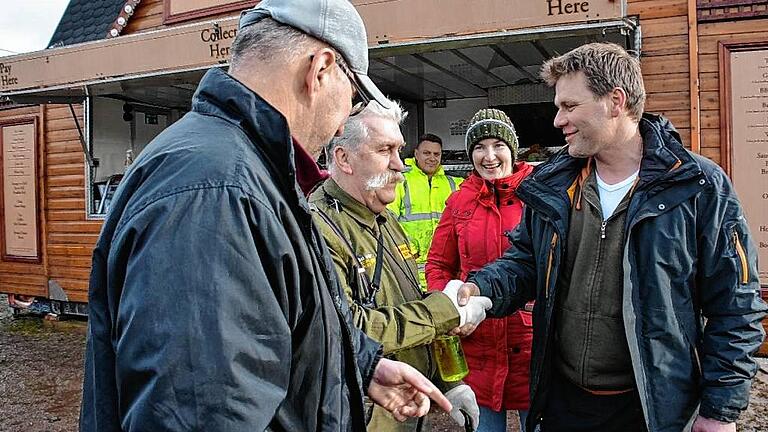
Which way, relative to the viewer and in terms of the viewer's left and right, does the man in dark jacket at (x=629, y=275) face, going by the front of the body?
facing the viewer and to the left of the viewer

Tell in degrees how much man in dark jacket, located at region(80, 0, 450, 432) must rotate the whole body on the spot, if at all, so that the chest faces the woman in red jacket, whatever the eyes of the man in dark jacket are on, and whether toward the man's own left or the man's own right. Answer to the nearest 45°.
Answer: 0° — they already face them

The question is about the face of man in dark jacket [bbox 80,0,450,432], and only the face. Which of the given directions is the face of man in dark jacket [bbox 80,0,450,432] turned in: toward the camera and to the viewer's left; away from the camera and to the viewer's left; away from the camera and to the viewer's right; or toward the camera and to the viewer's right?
away from the camera and to the viewer's right

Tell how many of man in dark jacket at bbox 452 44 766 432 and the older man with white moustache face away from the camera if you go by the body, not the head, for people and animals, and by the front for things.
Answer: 0

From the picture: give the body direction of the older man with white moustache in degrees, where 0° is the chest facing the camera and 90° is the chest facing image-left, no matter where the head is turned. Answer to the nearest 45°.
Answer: approximately 315°

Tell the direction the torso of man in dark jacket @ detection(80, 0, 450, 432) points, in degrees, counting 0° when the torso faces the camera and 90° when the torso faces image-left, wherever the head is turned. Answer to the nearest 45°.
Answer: approximately 225°

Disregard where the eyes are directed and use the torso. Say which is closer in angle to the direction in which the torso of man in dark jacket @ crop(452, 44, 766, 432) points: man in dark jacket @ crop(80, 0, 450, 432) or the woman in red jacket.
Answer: the man in dark jacket

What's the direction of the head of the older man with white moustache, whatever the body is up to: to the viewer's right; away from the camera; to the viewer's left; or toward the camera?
to the viewer's right

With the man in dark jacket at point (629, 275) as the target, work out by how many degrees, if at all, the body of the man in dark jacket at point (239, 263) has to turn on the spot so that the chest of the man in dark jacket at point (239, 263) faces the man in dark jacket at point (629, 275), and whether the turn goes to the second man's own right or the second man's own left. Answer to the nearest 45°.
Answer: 0° — they already face them

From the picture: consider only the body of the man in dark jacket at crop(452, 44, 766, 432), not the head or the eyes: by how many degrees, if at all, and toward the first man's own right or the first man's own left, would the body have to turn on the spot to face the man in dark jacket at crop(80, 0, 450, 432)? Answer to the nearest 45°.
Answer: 0° — they already face them

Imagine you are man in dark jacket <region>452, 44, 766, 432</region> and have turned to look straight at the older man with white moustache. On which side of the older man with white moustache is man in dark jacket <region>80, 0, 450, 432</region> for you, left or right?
left

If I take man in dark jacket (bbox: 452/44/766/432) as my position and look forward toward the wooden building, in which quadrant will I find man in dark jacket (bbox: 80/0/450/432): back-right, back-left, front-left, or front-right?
back-left

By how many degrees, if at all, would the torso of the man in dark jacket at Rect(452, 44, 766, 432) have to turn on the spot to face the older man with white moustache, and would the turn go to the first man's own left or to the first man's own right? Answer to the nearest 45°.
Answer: approximately 45° to the first man's own right
